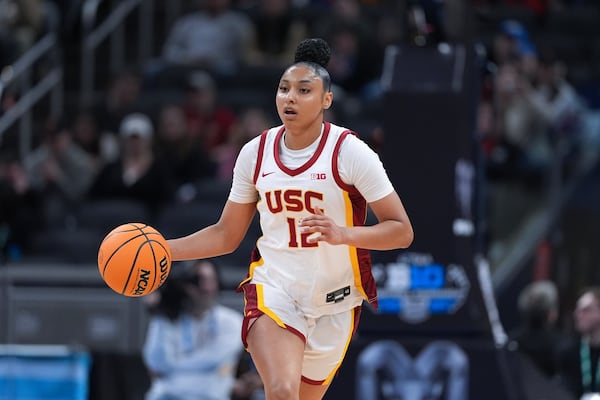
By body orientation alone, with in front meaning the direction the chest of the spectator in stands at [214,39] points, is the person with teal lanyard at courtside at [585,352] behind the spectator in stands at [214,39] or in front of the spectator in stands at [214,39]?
in front

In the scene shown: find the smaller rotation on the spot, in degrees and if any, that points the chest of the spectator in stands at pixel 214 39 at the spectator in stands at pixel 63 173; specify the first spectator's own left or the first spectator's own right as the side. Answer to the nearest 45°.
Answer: approximately 45° to the first spectator's own right

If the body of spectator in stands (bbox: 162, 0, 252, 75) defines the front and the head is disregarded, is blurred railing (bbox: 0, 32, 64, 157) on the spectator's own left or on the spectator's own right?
on the spectator's own right

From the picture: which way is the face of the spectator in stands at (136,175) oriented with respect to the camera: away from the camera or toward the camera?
toward the camera

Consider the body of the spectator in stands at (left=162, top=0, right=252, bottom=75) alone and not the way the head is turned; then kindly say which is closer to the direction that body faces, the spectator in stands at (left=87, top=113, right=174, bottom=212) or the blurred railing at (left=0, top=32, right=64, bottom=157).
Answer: the spectator in stands

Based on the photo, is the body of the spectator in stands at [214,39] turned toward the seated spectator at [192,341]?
yes

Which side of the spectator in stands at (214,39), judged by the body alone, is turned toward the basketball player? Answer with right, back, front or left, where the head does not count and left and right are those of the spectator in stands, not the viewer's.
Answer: front

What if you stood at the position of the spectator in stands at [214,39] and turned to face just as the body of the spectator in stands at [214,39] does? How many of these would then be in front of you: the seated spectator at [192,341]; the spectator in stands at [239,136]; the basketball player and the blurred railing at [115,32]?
3

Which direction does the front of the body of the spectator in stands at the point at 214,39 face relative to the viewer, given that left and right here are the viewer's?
facing the viewer

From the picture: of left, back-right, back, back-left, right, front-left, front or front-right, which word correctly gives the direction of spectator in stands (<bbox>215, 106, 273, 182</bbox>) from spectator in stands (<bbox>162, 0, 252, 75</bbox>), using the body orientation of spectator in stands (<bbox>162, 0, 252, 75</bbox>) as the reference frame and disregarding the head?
front
